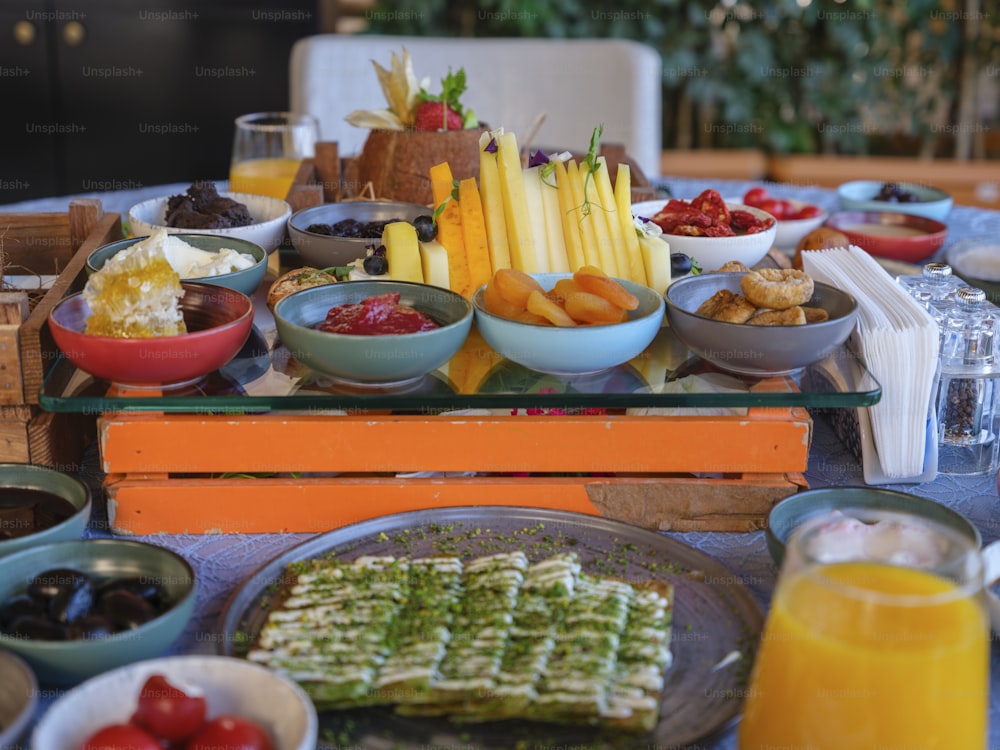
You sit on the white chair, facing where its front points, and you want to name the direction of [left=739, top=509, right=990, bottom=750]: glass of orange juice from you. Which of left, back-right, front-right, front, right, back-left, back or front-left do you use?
front

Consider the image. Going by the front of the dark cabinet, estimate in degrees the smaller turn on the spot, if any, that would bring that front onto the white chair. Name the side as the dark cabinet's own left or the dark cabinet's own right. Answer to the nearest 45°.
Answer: approximately 45° to the dark cabinet's own left

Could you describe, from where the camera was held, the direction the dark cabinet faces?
facing the viewer

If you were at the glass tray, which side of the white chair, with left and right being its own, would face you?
front

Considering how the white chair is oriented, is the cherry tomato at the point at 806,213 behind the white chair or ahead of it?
ahead

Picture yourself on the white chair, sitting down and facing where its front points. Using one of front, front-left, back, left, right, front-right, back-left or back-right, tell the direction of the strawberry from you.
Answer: front

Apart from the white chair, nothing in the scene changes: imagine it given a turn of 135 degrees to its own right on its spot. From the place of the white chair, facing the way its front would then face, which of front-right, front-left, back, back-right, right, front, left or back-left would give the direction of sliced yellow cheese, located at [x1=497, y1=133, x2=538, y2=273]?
back-left

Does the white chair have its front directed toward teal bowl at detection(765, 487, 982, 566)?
yes

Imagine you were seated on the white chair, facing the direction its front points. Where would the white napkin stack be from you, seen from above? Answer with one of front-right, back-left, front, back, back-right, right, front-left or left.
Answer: front

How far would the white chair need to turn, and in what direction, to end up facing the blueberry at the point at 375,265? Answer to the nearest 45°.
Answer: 0° — it already faces it

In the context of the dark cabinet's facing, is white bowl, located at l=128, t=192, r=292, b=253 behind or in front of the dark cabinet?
in front

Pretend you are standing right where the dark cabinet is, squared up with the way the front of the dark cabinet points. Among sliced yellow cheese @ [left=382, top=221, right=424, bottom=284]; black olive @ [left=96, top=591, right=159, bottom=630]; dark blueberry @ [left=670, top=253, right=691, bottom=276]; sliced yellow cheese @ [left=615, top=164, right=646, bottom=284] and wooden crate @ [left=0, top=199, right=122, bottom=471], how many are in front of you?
5

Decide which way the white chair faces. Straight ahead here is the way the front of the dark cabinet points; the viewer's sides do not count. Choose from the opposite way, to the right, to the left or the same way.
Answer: the same way

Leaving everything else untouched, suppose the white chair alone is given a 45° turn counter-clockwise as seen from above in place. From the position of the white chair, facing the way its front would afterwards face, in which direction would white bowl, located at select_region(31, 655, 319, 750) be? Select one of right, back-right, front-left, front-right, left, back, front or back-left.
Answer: front-right

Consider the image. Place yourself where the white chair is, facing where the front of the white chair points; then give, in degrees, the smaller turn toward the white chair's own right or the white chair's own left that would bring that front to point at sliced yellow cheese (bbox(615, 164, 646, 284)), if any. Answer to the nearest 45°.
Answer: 0° — it already faces it

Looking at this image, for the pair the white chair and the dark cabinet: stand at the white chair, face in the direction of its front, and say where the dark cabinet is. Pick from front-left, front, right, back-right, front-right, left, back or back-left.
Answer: back-right

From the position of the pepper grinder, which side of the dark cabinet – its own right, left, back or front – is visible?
front

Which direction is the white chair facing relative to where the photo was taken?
toward the camera

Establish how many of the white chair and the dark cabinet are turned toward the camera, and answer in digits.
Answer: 2

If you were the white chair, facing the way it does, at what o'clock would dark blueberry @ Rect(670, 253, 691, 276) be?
The dark blueberry is roughly at 12 o'clock from the white chair.
